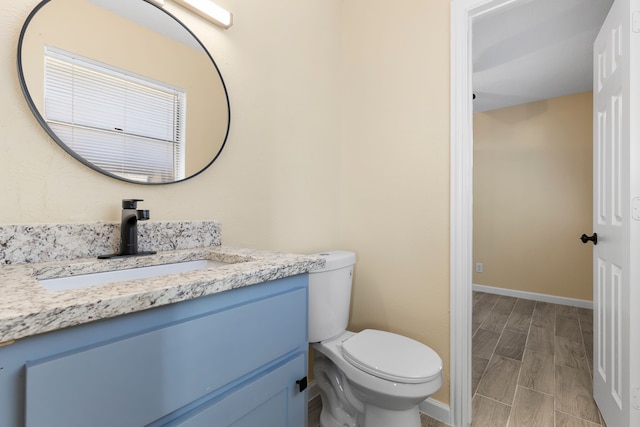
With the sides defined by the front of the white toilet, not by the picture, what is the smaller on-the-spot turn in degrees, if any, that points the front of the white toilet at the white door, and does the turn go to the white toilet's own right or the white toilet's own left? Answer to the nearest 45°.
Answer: approximately 45° to the white toilet's own left

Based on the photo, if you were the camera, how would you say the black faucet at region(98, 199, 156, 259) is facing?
facing the viewer and to the right of the viewer

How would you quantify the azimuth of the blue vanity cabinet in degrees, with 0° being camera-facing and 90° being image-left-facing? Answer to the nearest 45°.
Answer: approximately 315°

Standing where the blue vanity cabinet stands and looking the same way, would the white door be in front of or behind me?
in front

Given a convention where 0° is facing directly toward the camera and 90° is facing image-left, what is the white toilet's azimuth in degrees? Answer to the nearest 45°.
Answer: approximately 315°

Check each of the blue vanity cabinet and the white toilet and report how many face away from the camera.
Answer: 0

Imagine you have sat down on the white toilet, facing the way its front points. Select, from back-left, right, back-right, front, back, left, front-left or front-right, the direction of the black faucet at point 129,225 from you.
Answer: right

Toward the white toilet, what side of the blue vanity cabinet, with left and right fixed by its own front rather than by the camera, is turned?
left
